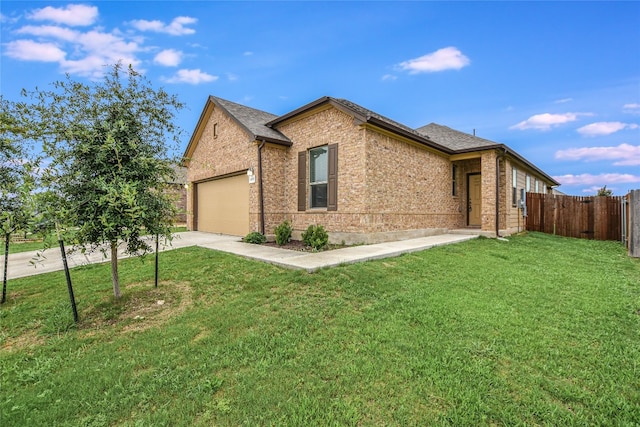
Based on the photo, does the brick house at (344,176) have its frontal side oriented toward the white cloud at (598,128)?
no

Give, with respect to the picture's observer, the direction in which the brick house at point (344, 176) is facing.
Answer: facing the viewer and to the left of the viewer

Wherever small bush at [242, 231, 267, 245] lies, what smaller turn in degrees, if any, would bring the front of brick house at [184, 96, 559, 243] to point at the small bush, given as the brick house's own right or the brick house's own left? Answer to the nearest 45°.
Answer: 0° — it already faces it

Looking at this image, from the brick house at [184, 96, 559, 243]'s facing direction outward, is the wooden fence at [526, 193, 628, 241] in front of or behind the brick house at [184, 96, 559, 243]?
behind

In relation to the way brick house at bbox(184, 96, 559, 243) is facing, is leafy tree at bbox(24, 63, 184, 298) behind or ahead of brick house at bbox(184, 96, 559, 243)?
ahead

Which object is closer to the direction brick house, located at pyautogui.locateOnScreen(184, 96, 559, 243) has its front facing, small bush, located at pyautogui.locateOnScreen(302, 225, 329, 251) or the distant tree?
the small bush

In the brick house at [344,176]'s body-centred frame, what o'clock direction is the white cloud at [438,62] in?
The white cloud is roughly at 6 o'clock from the brick house.

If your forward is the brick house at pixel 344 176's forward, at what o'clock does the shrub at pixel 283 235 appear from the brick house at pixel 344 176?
The shrub is roughly at 12 o'clock from the brick house.

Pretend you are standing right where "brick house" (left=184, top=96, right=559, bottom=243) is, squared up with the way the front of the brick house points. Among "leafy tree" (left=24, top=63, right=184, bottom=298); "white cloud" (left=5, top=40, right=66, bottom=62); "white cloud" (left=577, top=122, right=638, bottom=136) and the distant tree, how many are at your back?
2

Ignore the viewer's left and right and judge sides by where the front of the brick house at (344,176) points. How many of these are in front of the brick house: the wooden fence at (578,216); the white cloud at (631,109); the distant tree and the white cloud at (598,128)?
0

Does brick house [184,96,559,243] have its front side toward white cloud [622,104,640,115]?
no

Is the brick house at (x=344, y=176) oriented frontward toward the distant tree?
no
